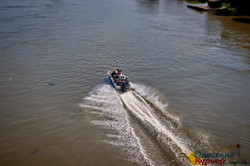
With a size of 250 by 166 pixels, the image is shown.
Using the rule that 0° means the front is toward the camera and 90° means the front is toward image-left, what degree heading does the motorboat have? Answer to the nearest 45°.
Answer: approximately 135°
